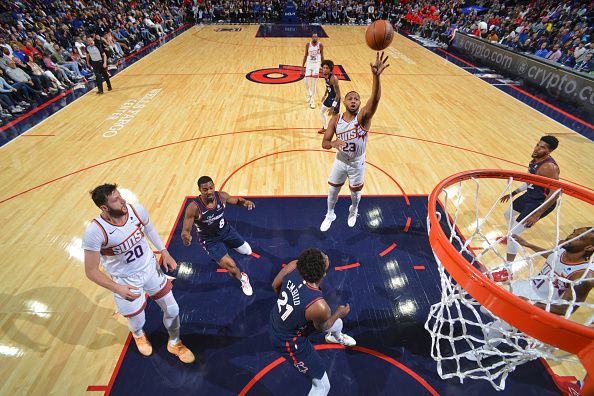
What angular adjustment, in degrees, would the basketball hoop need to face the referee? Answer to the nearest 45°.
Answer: approximately 45° to its left

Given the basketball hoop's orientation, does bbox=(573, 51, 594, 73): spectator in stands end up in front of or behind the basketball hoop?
in front

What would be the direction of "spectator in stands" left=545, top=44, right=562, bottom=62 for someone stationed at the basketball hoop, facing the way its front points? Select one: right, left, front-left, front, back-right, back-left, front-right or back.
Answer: front-right

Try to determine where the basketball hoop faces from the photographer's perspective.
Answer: facing away from the viewer and to the left of the viewer

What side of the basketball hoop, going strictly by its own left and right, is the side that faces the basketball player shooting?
front

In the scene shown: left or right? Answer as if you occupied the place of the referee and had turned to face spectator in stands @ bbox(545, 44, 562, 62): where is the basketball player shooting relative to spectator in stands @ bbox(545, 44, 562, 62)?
right

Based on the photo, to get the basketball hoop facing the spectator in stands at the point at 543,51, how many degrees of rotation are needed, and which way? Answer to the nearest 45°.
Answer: approximately 45° to its right
